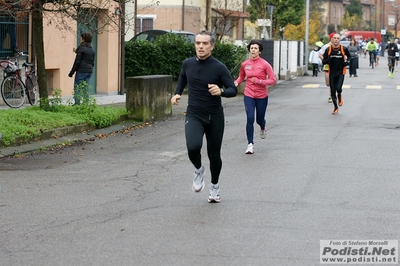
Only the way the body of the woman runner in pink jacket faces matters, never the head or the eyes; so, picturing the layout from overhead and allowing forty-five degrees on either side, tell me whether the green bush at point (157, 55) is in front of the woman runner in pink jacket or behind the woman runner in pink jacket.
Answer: behind

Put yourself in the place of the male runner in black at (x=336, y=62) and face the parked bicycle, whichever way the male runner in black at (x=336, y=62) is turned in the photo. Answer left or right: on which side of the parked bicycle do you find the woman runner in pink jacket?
left

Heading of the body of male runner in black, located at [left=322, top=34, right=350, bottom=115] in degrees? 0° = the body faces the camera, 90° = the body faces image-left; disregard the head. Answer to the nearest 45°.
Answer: approximately 0°

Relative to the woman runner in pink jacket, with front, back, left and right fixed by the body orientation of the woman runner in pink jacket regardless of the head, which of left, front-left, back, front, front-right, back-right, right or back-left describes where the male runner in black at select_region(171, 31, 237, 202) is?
front

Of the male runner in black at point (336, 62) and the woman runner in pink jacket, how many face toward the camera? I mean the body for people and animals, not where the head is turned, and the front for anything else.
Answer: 2

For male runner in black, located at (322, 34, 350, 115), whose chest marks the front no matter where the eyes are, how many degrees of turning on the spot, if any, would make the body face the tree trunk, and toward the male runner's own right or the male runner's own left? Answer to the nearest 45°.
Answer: approximately 45° to the male runner's own right

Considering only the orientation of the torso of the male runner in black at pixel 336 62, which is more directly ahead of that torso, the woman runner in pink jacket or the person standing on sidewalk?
the woman runner in pink jacket

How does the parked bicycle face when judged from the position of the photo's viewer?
facing the viewer and to the left of the viewer
